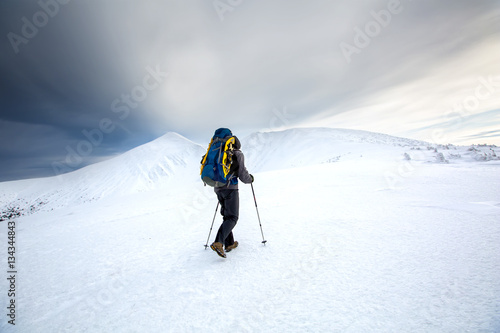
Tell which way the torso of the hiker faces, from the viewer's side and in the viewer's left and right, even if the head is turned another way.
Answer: facing away from the viewer and to the right of the viewer
